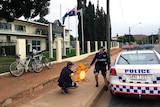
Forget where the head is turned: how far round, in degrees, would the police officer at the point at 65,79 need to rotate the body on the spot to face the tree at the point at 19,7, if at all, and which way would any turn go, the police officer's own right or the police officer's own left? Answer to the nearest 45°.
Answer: approximately 90° to the police officer's own left

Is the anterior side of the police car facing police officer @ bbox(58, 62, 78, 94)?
no

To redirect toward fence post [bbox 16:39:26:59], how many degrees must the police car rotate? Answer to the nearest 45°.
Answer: approximately 45° to its left

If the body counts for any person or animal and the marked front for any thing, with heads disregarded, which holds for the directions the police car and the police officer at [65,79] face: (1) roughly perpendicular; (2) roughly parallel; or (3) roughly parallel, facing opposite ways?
roughly perpendicular

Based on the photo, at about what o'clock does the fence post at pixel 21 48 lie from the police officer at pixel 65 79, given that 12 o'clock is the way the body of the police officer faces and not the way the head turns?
The fence post is roughly at 8 o'clock from the police officer.

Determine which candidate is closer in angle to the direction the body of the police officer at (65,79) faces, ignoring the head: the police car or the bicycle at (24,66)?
the police car

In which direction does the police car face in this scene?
away from the camera

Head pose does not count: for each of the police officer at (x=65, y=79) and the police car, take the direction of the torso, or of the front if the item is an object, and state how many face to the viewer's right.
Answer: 1

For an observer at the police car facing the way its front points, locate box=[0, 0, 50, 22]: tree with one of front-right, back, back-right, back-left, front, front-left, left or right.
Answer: front-left

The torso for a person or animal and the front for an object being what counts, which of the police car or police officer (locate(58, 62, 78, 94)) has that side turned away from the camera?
the police car
